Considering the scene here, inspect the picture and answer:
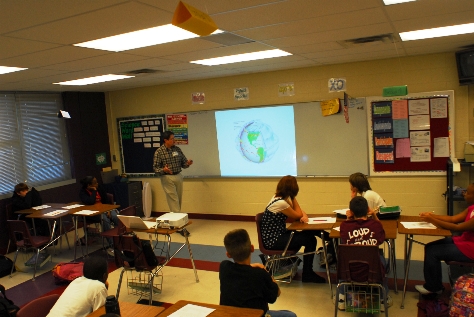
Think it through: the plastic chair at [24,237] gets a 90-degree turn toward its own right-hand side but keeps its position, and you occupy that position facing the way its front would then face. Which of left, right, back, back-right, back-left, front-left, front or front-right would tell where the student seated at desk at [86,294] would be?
front-right

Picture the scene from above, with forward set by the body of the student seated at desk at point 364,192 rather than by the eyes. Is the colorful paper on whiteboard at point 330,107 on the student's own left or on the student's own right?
on the student's own right

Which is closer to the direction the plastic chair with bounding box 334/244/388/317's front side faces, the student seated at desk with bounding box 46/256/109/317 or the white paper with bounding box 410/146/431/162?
the white paper

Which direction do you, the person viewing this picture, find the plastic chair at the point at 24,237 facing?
facing away from the viewer and to the right of the viewer

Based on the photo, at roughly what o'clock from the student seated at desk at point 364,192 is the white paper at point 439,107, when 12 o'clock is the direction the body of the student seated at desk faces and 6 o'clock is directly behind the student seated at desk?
The white paper is roughly at 4 o'clock from the student seated at desk.

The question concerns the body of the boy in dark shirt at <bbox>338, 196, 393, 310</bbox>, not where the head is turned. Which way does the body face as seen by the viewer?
away from the camera

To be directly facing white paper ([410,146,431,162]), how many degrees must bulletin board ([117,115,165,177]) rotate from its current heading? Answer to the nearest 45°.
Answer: approximately 45° to its left

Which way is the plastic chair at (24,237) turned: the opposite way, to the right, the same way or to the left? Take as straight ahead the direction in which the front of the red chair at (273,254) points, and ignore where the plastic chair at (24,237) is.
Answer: to the left

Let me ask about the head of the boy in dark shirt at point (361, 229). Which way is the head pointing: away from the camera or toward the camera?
away from the camera
